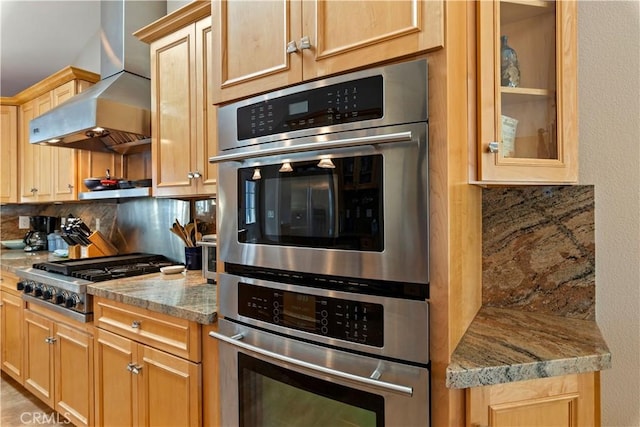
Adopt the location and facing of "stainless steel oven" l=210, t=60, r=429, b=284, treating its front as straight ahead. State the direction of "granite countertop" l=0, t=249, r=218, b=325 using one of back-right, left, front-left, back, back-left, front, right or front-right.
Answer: right

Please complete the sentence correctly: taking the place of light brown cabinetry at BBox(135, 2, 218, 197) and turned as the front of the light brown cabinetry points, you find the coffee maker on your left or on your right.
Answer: on your right

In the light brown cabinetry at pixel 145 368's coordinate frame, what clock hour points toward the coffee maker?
The coffee maker is roughly at 4 o'clock from the light brown cabinetry.

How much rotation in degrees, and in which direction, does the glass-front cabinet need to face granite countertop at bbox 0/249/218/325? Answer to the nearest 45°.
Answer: approximately 90° to its right

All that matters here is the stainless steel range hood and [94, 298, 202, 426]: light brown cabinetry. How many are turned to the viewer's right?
0

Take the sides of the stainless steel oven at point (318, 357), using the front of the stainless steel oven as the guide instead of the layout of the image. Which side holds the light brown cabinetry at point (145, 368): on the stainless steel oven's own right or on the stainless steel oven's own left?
on the stainless steel oven's own right

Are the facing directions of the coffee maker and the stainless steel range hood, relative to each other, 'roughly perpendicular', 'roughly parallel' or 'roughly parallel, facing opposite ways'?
roughly parallel

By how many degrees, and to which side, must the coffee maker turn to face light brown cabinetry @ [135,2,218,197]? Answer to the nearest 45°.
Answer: approximately 45° to its left

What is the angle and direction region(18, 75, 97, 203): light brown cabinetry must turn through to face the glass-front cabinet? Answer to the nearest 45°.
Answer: approximately 45° to its left
